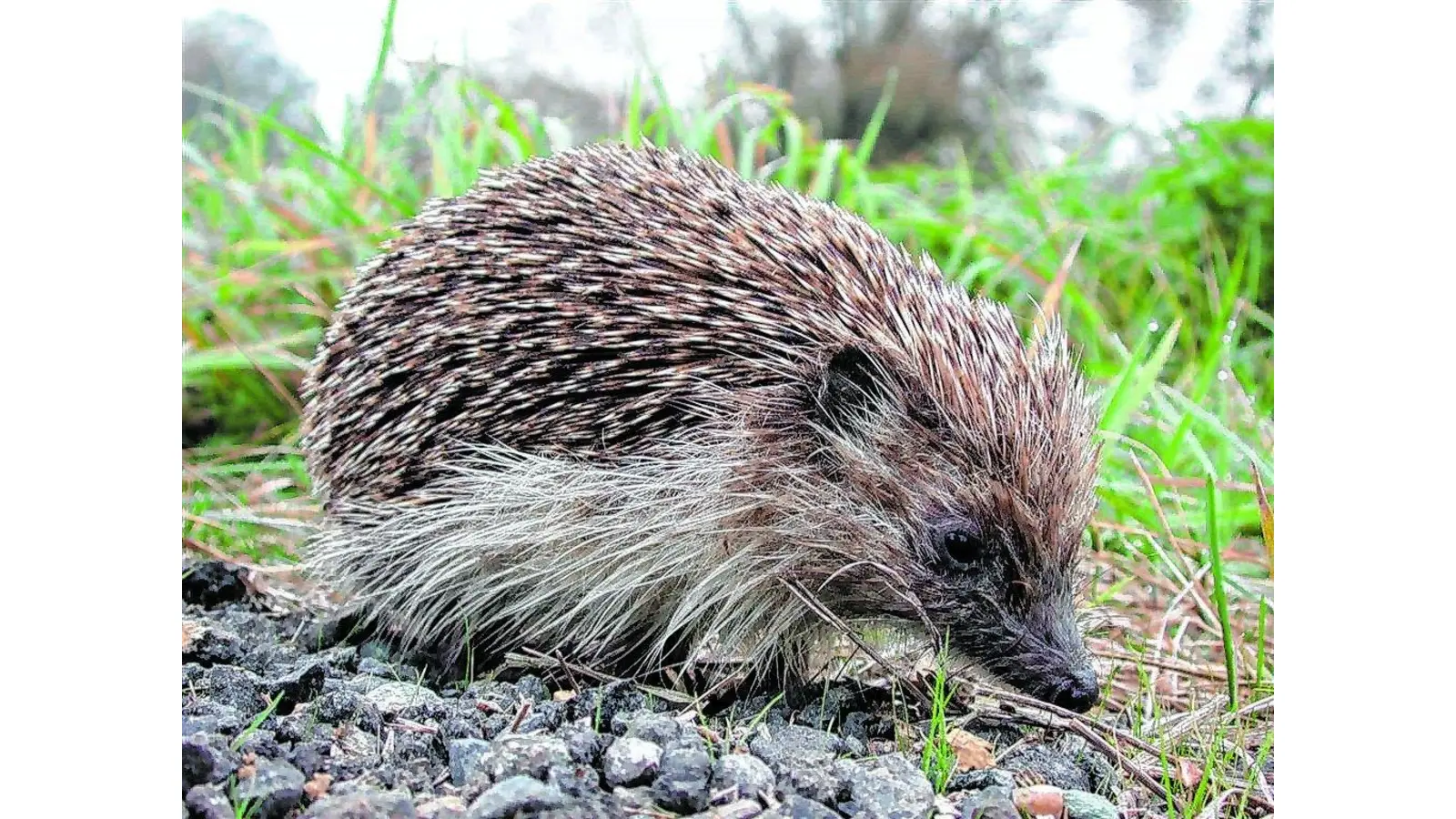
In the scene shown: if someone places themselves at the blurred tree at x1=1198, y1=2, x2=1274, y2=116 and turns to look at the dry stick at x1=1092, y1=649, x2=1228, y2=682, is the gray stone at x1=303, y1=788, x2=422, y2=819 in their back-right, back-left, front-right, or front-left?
front-right

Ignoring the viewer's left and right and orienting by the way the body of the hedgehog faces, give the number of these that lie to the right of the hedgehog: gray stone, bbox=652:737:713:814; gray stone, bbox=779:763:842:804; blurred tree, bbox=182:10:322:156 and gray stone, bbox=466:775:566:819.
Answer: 3

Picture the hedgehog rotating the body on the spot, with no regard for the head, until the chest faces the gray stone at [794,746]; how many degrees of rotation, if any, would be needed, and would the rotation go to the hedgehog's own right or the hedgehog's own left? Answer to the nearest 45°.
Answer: approximately 90° to the hedgehog's own right

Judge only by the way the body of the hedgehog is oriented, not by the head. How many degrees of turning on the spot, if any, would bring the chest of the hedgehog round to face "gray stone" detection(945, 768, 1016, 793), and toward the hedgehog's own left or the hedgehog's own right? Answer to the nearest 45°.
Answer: approximately 45° to the hedgehog's own right

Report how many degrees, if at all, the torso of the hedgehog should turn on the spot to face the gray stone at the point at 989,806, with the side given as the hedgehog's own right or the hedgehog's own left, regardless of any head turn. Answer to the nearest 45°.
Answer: approximately 45° to the hedgehog's own right

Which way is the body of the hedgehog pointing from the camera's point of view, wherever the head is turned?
to the viewer's right

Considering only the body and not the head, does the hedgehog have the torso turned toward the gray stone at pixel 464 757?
no

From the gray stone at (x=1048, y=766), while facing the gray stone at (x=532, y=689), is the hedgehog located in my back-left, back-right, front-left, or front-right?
front-right

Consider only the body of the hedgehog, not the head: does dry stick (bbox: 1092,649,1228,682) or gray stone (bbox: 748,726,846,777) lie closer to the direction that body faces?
the dry stick

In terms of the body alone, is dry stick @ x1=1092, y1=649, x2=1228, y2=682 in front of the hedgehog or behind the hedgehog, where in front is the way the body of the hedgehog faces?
in front

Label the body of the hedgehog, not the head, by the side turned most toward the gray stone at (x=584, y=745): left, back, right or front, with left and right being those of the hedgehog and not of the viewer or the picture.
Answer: right

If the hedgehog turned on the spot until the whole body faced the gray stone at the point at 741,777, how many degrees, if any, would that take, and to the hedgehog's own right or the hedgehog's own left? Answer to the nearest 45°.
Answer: approximately 90° to the hedgehog's own right

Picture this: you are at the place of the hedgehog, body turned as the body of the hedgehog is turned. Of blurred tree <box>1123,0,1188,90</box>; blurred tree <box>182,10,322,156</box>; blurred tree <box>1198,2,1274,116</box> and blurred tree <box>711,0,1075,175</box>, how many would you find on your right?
0

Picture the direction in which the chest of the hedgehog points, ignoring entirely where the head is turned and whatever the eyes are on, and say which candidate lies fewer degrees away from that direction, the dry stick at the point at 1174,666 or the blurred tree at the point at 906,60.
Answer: the dry stick

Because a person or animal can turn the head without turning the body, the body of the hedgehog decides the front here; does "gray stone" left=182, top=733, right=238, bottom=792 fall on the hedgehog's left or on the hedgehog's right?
on the hedgehog's right

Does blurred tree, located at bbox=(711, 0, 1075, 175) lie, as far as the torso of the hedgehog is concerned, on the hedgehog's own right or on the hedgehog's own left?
on the hedgehog's own left

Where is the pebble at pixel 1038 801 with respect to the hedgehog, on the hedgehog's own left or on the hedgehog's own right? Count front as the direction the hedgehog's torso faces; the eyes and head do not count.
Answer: on the hedgehog's own right

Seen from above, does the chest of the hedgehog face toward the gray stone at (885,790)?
no
